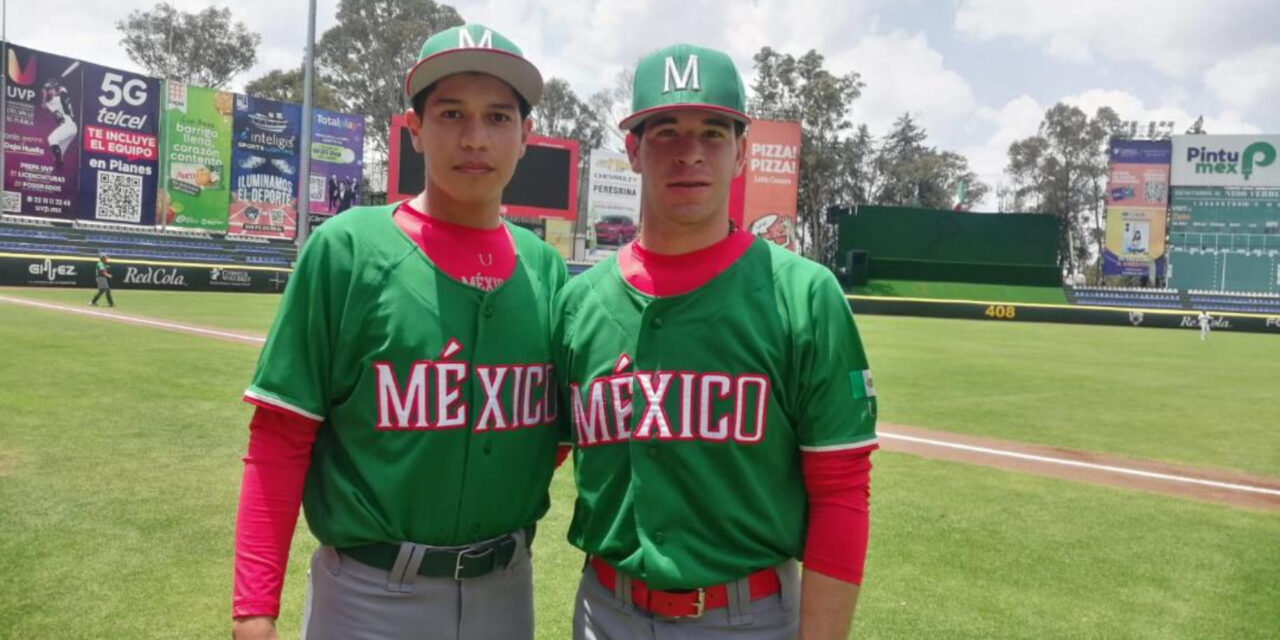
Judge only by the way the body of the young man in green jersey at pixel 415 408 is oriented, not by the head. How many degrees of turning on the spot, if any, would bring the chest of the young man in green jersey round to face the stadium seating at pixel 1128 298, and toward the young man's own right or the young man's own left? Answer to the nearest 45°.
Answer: approximately 90° to the young man's own left

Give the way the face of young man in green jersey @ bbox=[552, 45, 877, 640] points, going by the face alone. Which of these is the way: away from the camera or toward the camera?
toward the camera

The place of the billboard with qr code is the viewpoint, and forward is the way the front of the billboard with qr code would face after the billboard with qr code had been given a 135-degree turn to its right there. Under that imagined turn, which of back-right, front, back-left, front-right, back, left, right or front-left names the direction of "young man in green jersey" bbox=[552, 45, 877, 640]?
left

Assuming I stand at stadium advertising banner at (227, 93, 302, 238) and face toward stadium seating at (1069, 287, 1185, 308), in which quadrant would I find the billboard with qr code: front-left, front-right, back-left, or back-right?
back-right

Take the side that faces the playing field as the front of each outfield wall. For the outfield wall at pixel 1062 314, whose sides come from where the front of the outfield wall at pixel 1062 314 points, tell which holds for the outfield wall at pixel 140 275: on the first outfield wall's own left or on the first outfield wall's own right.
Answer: on the first outfield wall's own right

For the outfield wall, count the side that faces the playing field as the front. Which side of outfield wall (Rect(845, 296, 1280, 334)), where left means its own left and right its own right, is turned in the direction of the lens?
front

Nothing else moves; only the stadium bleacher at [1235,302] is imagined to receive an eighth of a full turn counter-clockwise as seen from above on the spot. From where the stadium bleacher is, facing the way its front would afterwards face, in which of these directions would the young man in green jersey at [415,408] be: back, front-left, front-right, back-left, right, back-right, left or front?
front-right

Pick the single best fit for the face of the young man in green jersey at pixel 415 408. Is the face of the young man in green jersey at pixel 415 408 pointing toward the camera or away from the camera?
toward the camera

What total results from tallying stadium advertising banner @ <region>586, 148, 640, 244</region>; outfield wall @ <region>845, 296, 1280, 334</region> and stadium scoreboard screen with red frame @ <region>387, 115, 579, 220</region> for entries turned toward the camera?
3

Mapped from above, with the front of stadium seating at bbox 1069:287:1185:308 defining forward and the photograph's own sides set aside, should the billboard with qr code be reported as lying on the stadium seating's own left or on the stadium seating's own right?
on the stadium seating's own right

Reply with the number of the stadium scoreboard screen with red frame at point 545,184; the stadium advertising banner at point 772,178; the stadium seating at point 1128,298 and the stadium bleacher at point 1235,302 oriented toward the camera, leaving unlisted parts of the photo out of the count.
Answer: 4

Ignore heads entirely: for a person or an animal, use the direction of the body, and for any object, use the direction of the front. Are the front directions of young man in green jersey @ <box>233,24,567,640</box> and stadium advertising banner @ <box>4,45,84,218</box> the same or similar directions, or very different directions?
same or similar directions

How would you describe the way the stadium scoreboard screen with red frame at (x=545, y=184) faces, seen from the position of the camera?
facing the viewer

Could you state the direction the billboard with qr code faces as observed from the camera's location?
facing the viewer and to the right of the viewer

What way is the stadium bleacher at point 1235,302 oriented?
toward the camera
